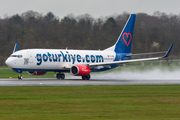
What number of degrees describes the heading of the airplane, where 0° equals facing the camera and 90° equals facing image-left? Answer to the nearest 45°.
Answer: approximately 45°
